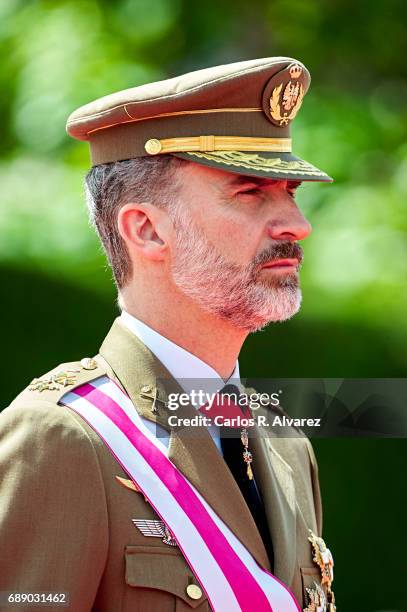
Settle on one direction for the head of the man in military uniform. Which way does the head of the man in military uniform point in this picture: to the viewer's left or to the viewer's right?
to the viewer's right

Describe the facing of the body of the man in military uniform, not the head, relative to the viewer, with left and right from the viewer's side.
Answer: facing the viewer and to the right of the viewer
